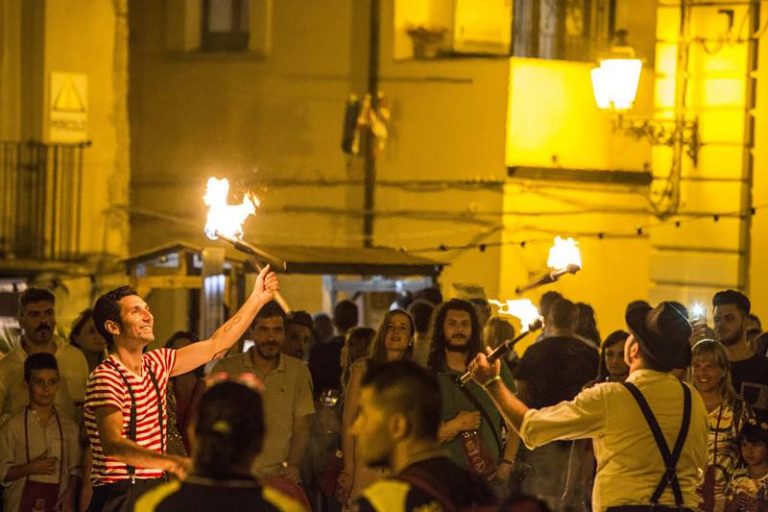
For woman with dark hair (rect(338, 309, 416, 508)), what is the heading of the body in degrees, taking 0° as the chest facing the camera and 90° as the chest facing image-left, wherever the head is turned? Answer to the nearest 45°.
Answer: approximately 0°

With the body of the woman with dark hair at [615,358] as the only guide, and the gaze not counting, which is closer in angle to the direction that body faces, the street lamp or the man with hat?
the man with hat

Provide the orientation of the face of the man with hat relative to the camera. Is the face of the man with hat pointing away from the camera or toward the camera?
away from the camera

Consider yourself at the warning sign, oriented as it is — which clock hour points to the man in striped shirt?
The man in striped shirt is roughly at 12 o'clock from the warning sign.

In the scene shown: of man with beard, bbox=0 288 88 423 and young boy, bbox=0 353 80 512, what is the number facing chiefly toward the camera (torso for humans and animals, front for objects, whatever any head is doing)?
2
